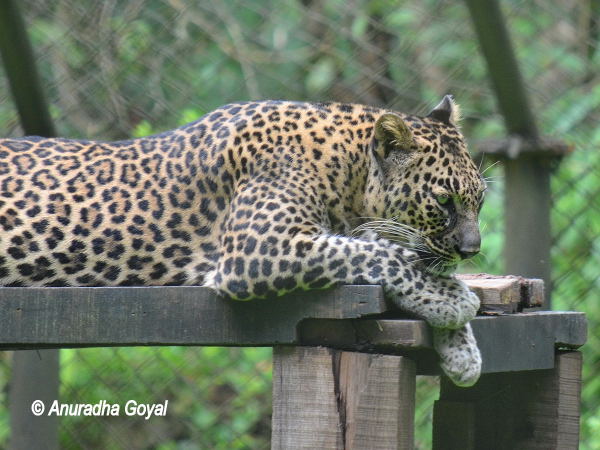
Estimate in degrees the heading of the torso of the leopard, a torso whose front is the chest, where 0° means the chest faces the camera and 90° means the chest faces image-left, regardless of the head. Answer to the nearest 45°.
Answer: approximately 270°

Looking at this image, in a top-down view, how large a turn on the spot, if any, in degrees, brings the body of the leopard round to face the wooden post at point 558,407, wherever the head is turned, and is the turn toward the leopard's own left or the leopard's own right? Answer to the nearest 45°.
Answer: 0° — it already faces it

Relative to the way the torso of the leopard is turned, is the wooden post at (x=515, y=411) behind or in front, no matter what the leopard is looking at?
in front

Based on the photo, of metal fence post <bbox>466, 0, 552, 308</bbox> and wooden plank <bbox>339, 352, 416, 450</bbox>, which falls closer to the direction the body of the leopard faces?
the wooden plank

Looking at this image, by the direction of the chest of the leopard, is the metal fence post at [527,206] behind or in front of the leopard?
in front
